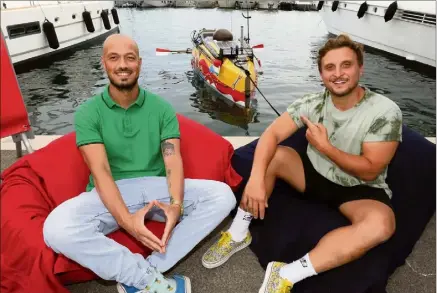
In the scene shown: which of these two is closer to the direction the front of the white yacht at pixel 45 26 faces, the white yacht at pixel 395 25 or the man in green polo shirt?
the white yacht

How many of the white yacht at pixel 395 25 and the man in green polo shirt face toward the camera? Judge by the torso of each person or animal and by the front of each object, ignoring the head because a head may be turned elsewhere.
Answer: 1

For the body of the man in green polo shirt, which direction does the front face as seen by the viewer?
toward the camera

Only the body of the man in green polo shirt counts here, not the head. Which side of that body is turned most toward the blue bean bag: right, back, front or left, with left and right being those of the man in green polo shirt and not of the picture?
left

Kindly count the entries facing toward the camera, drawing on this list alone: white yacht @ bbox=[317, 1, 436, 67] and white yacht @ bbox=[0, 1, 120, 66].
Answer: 0

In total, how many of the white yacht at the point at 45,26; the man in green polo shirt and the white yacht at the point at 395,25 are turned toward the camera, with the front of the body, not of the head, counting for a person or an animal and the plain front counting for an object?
1

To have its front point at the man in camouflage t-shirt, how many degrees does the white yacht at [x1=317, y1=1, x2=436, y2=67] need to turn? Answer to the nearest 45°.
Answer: approximately 135° to its left

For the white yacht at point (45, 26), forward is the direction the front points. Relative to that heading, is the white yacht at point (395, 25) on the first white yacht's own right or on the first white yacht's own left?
on the first white yacht's own right

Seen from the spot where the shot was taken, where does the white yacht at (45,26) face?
facing away from the viewer and to the right of the viewer

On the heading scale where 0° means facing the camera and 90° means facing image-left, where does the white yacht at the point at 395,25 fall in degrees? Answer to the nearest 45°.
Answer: approximately 135°

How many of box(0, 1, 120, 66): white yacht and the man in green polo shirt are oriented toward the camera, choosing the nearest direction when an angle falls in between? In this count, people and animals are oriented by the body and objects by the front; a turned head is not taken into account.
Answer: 1
